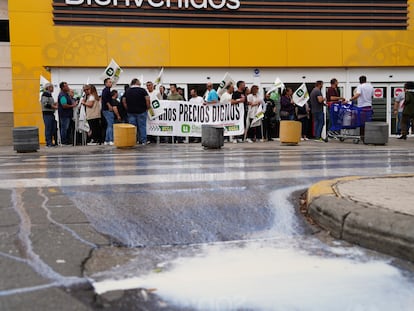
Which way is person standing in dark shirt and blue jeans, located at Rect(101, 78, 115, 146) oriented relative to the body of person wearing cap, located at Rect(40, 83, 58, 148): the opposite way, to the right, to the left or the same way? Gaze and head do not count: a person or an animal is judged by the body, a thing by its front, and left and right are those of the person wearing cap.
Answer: the same way

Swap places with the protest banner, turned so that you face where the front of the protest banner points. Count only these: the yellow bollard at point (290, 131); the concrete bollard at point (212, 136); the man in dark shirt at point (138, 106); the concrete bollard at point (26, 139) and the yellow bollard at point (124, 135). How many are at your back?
0

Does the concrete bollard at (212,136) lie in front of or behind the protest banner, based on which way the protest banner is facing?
in front

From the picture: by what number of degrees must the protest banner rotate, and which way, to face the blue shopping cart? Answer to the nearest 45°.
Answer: approximately 90° to its left

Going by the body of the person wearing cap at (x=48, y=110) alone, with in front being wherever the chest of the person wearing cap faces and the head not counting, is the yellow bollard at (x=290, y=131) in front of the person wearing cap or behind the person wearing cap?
in front

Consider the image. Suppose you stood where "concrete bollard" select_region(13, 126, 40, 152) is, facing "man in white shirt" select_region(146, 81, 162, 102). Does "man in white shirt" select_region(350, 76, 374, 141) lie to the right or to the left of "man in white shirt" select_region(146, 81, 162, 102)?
right

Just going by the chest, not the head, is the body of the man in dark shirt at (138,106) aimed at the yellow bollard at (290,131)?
no

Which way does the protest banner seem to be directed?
toward the camera
